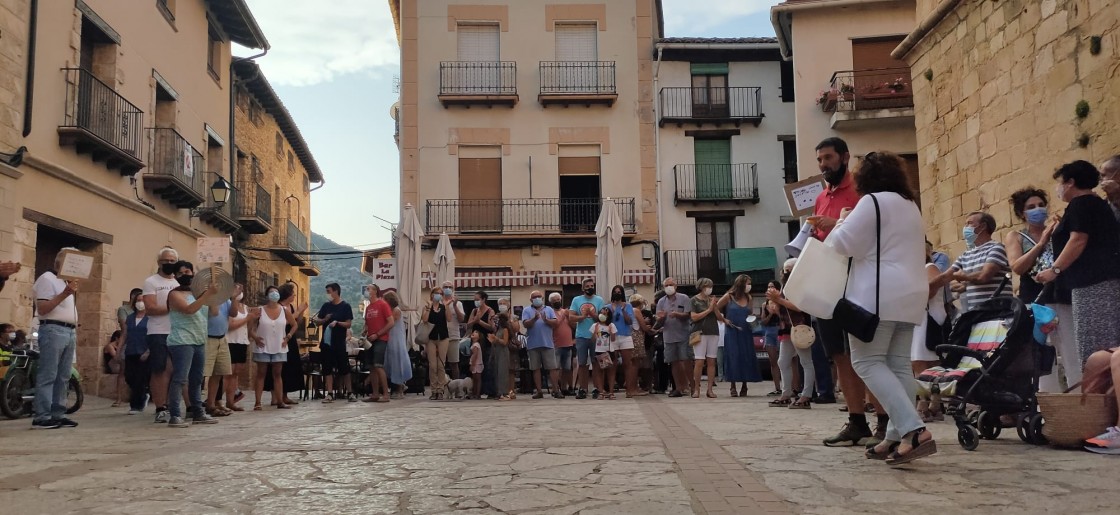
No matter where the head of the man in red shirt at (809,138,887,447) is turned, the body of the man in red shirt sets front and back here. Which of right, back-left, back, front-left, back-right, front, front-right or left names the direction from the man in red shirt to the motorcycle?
front-right

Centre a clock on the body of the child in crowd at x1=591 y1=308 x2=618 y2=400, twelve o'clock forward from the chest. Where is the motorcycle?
The motorcycle is roughly at 2 o'clock from the child in crowd.

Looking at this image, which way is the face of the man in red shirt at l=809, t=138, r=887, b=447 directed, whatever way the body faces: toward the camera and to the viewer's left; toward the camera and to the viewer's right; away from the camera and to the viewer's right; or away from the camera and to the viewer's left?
toward the camera and to the viewer's left

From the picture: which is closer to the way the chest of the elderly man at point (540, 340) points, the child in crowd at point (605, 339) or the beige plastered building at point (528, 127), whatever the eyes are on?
the child in crowd

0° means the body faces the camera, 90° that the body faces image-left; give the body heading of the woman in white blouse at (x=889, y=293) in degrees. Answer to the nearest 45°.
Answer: approximately 135°

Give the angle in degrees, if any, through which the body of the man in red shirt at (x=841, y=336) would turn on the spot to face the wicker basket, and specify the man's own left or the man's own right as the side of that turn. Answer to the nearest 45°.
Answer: approximately 135° to the man's own left

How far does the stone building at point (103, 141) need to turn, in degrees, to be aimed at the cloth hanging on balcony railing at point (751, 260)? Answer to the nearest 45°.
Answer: approximately 45° to its left

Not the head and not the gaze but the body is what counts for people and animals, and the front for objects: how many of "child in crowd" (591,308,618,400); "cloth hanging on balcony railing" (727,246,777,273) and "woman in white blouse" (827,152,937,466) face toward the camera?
2

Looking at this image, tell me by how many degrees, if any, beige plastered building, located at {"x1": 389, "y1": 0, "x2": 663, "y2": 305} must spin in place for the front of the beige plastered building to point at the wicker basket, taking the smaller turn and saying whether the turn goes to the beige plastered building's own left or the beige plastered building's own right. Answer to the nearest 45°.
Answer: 0° — it already faces it

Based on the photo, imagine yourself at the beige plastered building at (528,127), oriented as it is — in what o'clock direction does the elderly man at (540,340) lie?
The elderly man is roughly at 12 o'clock from the beige plastered building.

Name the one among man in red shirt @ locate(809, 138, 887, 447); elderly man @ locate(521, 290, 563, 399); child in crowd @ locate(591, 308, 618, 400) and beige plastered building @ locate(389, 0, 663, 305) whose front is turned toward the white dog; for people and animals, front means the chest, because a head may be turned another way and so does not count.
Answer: the beige plastered building

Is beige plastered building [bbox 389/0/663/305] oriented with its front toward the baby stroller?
yes

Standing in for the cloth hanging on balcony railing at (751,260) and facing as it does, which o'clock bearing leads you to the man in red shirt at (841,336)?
The man in red shirt is roughly at 12 o'clock from the cloth hanging on balcony railing.

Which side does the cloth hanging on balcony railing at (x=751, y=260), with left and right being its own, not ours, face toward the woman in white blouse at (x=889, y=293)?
front

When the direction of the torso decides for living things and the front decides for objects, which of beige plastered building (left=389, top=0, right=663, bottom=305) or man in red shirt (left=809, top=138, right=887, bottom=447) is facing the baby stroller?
the beige plastered building
